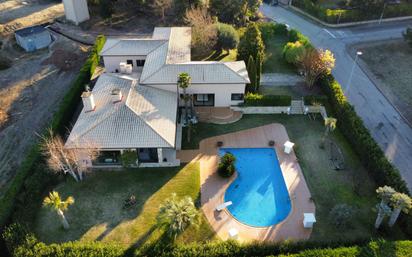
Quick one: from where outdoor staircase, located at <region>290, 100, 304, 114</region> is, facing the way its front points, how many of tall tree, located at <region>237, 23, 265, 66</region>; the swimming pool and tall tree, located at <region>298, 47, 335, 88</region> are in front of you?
1

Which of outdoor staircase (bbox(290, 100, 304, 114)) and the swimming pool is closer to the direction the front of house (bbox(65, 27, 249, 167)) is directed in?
the swimming pool

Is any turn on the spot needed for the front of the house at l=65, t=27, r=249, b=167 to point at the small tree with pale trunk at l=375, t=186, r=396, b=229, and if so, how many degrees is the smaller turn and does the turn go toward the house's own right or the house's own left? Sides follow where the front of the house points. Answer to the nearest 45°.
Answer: approximately 45° to the house's own left

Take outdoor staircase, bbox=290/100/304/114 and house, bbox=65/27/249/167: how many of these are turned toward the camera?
2

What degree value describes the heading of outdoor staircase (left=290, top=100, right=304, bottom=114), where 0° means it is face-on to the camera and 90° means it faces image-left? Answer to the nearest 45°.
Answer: approximately 0°

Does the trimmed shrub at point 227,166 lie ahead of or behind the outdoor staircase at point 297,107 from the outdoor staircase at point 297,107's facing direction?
ahead

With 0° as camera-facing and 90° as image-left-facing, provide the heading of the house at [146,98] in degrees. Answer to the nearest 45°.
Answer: approximately 0°

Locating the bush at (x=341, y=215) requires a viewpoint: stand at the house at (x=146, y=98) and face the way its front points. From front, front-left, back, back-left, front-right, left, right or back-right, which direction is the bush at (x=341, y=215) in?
front-left

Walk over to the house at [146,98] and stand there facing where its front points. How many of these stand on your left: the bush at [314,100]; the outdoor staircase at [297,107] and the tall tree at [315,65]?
3

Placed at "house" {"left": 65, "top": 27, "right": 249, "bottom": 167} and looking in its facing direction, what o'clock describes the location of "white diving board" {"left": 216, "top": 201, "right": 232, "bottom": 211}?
The white diving board is roughly at 11 o'clock from the house.

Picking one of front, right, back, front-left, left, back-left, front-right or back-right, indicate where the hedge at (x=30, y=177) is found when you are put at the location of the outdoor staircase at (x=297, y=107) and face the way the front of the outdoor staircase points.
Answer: front-right

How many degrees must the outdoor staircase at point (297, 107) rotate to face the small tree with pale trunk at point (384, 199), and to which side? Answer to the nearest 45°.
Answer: approximately 45° to its left

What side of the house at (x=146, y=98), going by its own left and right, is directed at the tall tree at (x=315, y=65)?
left

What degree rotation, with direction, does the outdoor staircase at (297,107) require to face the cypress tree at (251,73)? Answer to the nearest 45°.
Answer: approximately 90° to its right
